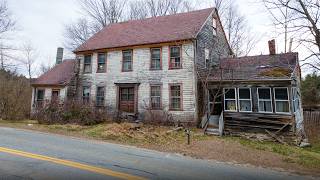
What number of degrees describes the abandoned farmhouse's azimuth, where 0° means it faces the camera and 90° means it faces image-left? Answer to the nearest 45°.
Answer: approximately 45°
